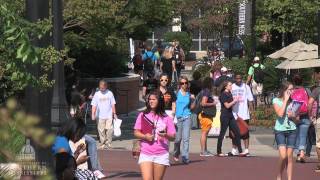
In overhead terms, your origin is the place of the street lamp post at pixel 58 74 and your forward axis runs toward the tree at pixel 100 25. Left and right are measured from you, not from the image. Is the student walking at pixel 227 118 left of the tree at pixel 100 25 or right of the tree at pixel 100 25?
right

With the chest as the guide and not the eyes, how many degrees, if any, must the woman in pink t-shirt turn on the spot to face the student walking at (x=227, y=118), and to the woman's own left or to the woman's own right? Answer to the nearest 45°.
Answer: approximately 180°

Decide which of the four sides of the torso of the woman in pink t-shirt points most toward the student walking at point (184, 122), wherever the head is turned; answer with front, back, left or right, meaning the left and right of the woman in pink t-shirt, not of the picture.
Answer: back

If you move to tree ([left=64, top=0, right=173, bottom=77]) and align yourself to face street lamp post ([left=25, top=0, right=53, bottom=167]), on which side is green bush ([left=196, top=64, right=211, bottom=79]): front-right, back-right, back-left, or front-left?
back-left

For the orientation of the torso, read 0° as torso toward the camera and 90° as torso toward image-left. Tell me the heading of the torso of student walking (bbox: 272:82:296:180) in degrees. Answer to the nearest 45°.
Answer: approximately 315°

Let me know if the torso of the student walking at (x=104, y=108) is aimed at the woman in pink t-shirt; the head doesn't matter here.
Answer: yes
